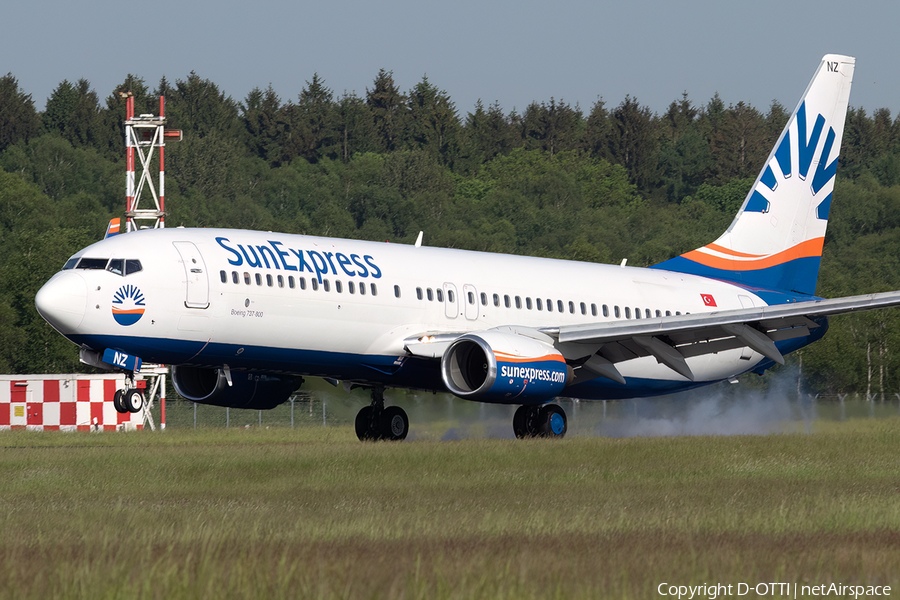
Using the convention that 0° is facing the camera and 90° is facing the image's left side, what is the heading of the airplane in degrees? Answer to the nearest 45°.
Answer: approximately 45°

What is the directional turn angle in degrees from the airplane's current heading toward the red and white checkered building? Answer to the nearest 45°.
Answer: approximately 90° to its right

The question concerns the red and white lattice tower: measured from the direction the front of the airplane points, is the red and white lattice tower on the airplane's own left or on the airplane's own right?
on the airplane's own right
